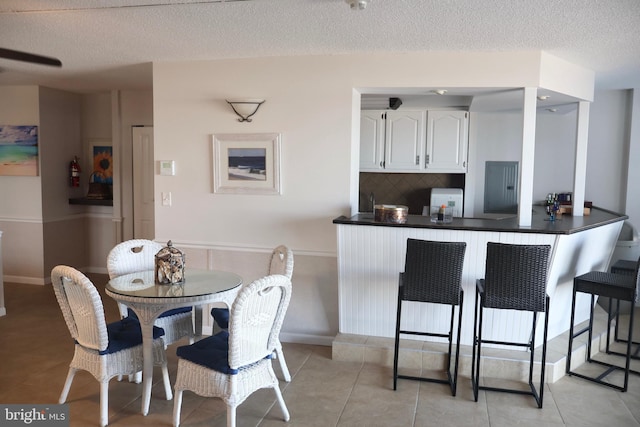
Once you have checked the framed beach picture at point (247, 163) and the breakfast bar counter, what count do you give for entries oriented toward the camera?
2

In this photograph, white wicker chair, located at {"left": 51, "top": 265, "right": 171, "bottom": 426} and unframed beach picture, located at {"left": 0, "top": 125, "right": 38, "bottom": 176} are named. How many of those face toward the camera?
1

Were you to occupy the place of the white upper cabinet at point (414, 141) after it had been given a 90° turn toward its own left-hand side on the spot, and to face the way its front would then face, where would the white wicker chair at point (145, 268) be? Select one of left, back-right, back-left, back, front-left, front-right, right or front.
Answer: back-right

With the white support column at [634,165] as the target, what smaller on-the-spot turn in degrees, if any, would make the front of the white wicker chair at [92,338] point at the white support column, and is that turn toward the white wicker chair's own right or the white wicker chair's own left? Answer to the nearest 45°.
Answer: approximately 45° to the white wicker chair's own right

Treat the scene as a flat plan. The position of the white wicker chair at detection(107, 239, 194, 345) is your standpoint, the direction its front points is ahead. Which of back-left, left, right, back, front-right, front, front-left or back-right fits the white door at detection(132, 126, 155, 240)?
back-left

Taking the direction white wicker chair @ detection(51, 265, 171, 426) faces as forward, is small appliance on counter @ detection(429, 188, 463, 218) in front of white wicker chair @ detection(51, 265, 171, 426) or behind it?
in front

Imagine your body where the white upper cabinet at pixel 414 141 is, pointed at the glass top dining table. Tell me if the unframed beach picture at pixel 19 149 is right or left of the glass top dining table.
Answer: right

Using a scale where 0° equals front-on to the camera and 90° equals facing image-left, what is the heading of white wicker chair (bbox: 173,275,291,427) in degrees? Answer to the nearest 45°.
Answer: approximately 135°

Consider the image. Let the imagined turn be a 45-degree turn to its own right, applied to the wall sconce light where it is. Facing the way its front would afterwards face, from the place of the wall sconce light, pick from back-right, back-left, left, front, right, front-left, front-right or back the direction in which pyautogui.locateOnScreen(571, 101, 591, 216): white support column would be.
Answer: back-left
